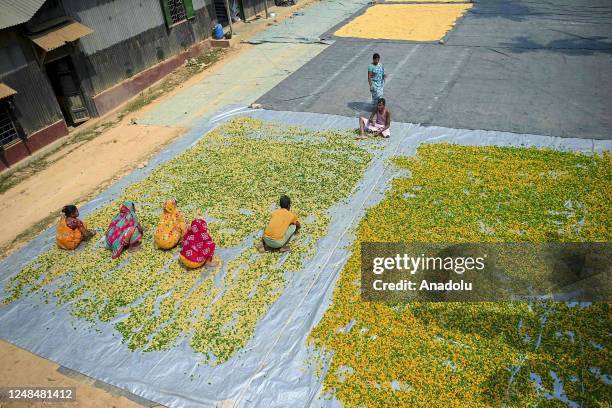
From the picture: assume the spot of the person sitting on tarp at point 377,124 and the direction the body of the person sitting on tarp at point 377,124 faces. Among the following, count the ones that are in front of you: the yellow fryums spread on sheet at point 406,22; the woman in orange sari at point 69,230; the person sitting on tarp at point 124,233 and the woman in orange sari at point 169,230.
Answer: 3

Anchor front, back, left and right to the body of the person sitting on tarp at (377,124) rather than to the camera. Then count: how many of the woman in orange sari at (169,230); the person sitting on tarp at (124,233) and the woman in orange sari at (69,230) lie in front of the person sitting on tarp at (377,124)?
3

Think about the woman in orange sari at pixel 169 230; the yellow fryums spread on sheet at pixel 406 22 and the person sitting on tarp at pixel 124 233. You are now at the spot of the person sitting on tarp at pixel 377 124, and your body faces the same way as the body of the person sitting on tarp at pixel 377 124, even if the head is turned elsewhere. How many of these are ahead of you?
2

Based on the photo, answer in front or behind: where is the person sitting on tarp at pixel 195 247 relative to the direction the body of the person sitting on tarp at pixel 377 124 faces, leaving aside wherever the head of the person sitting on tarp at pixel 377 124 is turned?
in front

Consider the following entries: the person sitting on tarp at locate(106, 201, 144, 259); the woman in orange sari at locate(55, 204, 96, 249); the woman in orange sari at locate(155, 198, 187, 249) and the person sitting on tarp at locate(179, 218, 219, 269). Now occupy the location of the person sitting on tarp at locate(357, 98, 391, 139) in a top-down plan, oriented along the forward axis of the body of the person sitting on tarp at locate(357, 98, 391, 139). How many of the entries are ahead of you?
4

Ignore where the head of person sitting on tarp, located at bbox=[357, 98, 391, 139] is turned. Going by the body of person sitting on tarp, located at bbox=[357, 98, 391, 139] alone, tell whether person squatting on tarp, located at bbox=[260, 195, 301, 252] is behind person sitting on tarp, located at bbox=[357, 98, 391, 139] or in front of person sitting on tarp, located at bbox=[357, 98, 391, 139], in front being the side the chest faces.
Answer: in front

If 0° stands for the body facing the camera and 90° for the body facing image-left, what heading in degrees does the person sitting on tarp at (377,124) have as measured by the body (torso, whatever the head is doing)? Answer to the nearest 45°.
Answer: approximately 45°

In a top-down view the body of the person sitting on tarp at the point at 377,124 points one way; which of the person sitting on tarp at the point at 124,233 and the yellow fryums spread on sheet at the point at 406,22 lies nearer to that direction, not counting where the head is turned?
the person sitting on tarp

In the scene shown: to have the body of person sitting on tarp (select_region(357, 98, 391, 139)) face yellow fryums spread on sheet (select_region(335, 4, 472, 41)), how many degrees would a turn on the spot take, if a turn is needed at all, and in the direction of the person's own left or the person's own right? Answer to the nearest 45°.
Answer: approximately 135° to the person's own right

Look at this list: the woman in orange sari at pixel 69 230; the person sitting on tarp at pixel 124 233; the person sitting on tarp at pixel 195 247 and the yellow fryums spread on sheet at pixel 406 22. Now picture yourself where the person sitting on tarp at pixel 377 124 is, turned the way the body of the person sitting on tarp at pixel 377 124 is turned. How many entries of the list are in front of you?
3

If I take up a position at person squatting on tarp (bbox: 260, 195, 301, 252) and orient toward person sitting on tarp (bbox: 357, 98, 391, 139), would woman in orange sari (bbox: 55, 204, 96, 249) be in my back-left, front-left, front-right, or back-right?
back-left

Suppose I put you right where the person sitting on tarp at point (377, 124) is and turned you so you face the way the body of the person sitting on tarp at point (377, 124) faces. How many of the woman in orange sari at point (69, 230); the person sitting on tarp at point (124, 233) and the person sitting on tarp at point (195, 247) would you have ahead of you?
3
